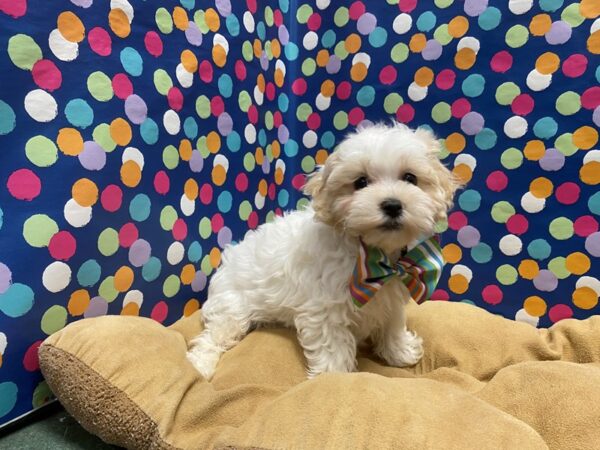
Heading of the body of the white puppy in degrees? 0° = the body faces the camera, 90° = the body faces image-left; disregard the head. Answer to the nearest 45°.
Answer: approximately 315°
